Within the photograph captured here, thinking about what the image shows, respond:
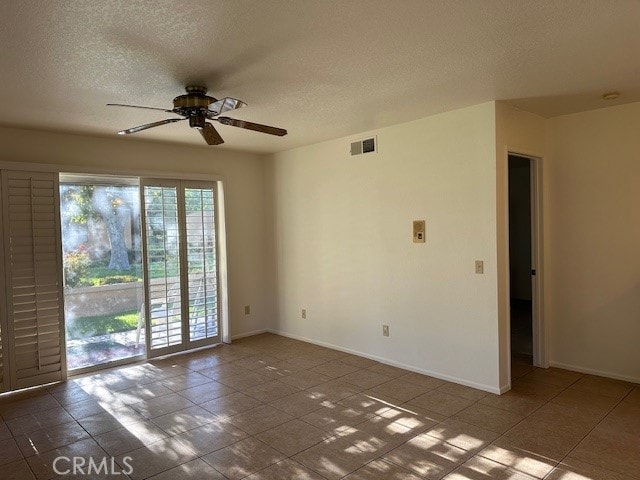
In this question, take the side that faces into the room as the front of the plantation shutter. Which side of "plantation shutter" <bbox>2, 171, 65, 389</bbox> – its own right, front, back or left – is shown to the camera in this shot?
front

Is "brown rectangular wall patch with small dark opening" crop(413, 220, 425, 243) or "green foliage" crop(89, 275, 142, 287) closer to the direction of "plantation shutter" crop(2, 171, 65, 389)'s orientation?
the brown rectangular wall patch with small dark opening

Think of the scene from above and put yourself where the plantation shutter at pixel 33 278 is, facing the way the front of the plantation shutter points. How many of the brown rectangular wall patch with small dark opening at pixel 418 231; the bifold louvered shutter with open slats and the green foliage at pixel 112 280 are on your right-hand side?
0

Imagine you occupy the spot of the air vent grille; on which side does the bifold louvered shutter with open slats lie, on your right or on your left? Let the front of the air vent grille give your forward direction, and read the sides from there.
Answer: on your right

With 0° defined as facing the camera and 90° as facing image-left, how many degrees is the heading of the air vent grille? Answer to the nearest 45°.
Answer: approximately 45°

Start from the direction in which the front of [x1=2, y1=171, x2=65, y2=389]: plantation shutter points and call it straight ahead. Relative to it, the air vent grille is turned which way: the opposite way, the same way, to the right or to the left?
to the right

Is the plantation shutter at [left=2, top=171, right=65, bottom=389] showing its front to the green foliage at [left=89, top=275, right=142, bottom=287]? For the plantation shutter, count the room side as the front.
no

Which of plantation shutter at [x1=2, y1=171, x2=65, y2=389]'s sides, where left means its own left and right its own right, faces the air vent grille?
left

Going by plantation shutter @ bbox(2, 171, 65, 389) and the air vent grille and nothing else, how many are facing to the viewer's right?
0

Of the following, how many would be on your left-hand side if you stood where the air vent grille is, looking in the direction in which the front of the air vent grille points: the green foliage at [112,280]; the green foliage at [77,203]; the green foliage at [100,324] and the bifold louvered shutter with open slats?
0

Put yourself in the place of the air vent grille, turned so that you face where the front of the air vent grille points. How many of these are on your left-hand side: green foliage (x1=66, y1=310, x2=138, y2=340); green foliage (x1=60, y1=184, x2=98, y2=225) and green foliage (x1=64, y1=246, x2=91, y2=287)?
0

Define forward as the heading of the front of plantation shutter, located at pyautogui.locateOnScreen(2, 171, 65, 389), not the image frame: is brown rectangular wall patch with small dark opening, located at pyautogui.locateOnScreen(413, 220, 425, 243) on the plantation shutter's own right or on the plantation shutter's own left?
on the plantation shutter's own left

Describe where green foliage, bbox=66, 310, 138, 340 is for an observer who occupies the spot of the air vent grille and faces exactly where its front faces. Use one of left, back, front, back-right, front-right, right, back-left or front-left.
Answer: front-right

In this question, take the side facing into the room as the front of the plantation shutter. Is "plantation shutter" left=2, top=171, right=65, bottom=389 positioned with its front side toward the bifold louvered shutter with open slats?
no

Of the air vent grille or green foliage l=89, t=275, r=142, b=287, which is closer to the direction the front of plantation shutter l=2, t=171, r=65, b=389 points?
the air vent grille

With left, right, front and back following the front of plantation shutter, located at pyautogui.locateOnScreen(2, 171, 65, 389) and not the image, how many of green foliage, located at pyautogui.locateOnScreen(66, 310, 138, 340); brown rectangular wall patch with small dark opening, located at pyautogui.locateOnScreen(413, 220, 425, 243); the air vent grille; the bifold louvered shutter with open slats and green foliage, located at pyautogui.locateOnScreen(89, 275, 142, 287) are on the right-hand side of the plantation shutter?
0
